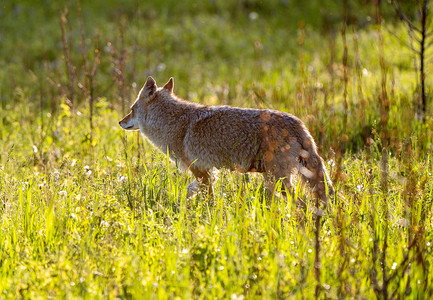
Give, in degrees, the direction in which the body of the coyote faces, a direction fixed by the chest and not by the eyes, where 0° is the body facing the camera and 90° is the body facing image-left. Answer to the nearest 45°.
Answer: approximately 90°
